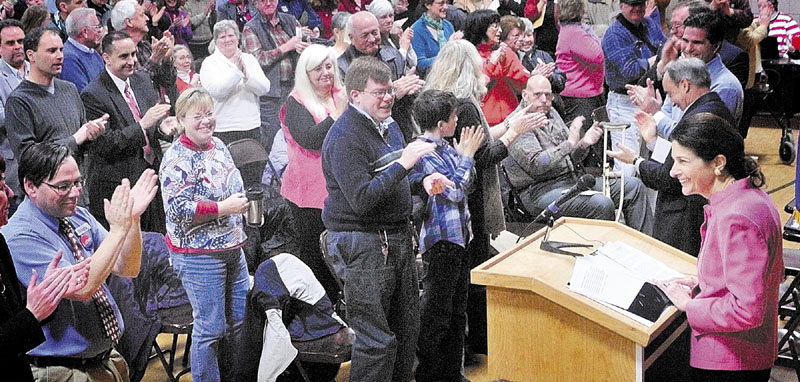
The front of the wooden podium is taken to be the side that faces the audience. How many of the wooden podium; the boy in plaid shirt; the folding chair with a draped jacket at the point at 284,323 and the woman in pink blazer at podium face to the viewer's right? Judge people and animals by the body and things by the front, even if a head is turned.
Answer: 2

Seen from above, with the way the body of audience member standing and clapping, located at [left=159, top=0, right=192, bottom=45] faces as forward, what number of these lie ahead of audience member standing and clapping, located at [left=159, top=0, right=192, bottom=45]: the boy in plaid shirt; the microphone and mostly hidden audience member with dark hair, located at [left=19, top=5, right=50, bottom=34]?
2

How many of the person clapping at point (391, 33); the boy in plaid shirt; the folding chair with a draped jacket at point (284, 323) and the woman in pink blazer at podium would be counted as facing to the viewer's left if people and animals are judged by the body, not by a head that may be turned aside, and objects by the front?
1

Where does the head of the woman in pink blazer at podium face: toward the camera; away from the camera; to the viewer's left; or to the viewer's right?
to the viewer's left

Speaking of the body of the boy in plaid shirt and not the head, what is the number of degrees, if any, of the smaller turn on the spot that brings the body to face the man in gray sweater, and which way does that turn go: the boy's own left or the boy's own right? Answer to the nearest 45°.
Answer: approximately 180°

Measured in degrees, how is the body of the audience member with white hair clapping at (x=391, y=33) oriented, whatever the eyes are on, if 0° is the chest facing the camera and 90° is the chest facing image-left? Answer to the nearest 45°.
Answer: approximately 315°

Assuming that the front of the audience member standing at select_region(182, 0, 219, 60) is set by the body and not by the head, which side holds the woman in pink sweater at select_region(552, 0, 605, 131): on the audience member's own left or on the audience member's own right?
on the audience member's own left

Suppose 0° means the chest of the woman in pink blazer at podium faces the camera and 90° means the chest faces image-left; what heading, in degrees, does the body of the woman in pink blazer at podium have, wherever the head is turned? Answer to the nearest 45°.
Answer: approximately 90°

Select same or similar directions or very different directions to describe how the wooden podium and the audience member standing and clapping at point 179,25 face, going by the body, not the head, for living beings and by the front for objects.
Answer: very different directions

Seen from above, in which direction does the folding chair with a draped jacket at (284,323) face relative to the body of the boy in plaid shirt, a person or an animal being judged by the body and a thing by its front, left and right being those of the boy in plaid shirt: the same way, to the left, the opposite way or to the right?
the same way

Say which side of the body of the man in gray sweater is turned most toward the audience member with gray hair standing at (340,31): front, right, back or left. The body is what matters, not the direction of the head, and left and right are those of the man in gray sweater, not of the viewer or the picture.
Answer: left

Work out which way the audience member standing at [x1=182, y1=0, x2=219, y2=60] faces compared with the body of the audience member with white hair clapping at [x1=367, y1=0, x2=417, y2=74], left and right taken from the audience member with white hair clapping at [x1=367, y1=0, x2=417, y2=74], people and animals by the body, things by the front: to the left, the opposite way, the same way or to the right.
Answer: the same way

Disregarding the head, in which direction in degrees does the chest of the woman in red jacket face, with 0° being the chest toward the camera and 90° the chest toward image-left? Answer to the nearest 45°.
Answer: approximately 315°

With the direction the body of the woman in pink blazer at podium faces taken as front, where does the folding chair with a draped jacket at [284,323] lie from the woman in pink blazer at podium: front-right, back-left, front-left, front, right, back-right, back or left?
front

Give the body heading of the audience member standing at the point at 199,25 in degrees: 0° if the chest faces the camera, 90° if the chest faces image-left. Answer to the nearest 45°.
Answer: approximately 315°

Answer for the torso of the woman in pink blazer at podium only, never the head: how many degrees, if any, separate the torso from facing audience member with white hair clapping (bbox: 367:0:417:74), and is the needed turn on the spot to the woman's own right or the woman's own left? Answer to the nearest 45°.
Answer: approximately 45° to the woman's own right

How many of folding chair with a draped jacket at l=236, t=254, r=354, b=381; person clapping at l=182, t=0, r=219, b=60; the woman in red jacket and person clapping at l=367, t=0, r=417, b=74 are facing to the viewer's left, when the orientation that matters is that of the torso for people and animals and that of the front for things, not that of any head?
0
